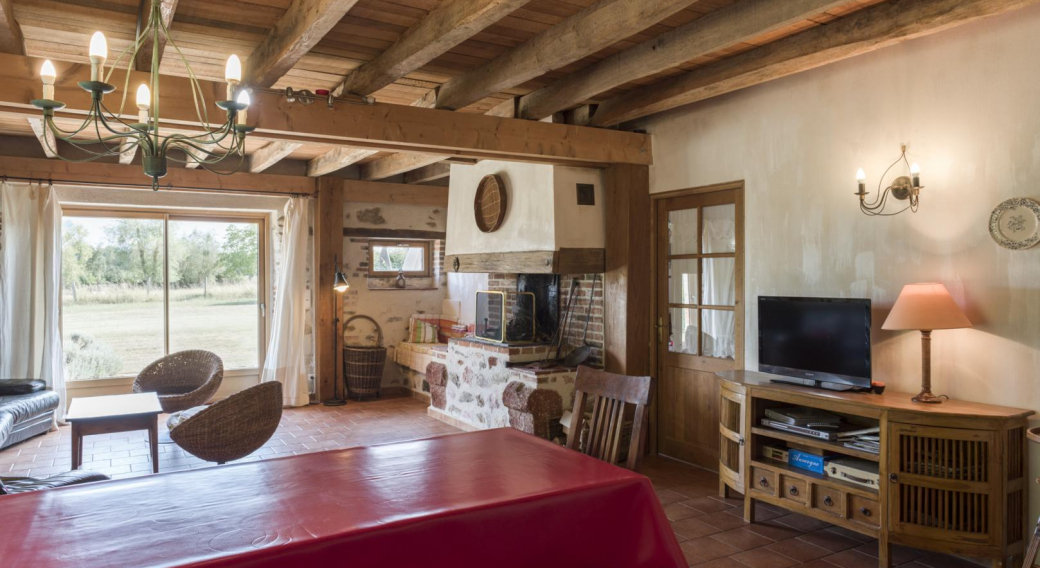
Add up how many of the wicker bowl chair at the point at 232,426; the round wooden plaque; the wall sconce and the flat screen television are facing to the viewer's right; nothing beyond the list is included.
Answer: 0

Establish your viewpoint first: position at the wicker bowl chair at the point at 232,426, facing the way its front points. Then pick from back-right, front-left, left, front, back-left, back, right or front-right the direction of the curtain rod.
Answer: front-right

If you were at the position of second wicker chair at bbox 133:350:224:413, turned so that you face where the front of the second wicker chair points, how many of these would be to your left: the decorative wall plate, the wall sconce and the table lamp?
3

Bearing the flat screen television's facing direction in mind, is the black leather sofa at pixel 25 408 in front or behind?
in front

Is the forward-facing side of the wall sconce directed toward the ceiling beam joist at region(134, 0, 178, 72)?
yes

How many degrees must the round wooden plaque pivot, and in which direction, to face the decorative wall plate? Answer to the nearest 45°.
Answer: approximately 90° to its left

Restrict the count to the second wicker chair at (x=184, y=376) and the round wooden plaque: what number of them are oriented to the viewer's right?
0

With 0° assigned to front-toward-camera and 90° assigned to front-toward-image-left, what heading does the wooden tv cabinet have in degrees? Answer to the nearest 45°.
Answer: approximately 45°

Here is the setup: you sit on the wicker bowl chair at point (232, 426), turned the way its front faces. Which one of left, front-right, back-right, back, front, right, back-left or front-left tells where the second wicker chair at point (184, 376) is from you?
front-right

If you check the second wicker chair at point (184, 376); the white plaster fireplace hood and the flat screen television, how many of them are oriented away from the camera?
0

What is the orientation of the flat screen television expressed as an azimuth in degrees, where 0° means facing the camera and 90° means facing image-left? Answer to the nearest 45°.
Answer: approximately 45°

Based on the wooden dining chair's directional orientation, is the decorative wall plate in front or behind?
behind

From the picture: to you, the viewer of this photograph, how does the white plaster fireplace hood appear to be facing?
facing the viewer and to the left of the viewer

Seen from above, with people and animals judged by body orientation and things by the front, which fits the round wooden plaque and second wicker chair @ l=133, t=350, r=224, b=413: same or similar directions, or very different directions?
same or similar directions

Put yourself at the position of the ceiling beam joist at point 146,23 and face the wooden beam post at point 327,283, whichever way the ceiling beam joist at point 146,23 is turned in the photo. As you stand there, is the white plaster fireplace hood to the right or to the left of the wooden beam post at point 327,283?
right

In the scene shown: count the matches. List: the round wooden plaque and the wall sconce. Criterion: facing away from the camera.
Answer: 0

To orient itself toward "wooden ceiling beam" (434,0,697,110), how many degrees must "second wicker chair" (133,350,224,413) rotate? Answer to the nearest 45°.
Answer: approximately 90° to its left
